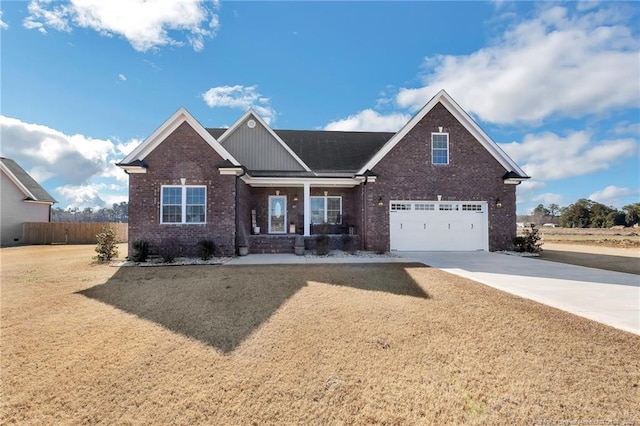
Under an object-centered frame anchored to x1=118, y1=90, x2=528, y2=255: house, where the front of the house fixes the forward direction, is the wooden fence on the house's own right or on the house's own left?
on the house's own right

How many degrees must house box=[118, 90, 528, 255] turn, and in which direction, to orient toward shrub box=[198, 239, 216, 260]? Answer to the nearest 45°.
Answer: approximately 45° to its right

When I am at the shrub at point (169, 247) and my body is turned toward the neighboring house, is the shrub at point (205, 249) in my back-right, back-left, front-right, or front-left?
back-right

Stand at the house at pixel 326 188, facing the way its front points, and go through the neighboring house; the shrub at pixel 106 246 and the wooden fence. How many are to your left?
0

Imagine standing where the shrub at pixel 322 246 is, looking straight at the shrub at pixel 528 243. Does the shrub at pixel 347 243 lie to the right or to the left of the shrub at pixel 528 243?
left

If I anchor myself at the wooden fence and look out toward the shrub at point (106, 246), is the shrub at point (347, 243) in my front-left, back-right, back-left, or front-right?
front-left

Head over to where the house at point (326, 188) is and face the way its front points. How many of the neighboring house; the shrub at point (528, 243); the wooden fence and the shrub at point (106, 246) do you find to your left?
1

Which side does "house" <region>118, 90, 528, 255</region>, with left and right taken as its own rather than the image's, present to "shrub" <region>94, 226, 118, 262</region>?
right

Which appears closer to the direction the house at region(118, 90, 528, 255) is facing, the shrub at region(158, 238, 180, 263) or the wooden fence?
the shrub

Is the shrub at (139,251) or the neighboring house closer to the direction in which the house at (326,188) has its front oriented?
the shrub

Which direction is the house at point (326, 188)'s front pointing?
toward the camera

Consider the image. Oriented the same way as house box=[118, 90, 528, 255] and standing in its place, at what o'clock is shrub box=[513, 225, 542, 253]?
The shrub is roughly at 9 o'clock from the house.
